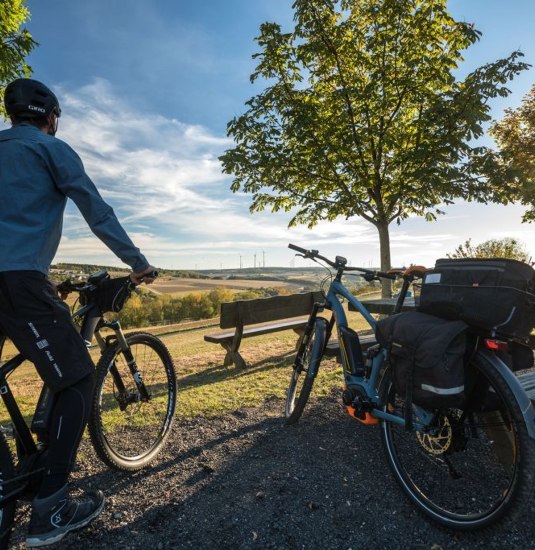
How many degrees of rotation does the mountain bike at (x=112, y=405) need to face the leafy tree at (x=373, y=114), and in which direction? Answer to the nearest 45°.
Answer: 0° — it already faces it

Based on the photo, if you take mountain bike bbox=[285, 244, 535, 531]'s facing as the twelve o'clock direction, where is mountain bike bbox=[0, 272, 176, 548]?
mountain bike bbox=[0, 272, 176, 548] is roughly at 10 o'clock from mountain bike bbox=[285, 244, 535, 531].

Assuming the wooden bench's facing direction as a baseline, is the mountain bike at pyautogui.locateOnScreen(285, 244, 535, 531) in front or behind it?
behind

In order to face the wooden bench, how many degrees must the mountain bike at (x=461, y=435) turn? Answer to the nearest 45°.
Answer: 0° — it already faces it

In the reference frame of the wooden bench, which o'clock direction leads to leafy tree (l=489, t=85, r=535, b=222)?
The leafy tree is roughly at 3 o'clock from the wooden bench.

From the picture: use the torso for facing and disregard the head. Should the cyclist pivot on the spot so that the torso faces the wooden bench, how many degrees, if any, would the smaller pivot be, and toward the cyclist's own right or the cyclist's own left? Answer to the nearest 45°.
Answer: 0° — they already face it

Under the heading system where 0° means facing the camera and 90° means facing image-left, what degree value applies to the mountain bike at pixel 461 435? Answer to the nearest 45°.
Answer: approximately 135°

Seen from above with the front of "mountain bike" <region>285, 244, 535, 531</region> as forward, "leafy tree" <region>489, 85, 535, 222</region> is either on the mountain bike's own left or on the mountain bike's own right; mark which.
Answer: on the mountain bike's own right

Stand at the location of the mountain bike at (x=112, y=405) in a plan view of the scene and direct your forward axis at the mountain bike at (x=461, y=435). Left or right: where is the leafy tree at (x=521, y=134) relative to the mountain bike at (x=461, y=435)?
left

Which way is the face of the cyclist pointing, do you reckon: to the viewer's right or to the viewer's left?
to the viewer's right

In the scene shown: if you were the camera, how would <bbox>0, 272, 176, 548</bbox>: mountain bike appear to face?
facing away from the viewer and to the right of the viewer

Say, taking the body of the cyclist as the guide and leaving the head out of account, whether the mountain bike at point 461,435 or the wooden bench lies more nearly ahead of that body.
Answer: the wooden bench

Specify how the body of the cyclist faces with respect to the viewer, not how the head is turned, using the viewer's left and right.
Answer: facing away from the viewer and to the right of the viewer

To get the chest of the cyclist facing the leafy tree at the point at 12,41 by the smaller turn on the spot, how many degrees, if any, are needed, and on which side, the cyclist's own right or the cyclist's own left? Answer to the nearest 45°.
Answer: approximately 45° to the cyclist's own left
